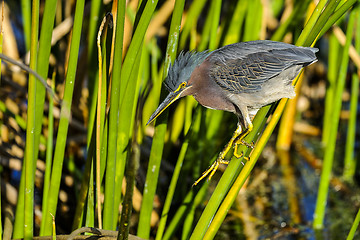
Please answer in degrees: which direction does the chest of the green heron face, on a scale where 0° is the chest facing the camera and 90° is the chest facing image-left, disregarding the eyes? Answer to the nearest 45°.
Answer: approximately 90°

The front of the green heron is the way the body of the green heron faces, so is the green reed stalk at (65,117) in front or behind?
in front

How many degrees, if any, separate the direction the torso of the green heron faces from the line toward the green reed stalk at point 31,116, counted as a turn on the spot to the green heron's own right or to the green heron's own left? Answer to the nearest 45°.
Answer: approximately 45° to the green heron's own left
